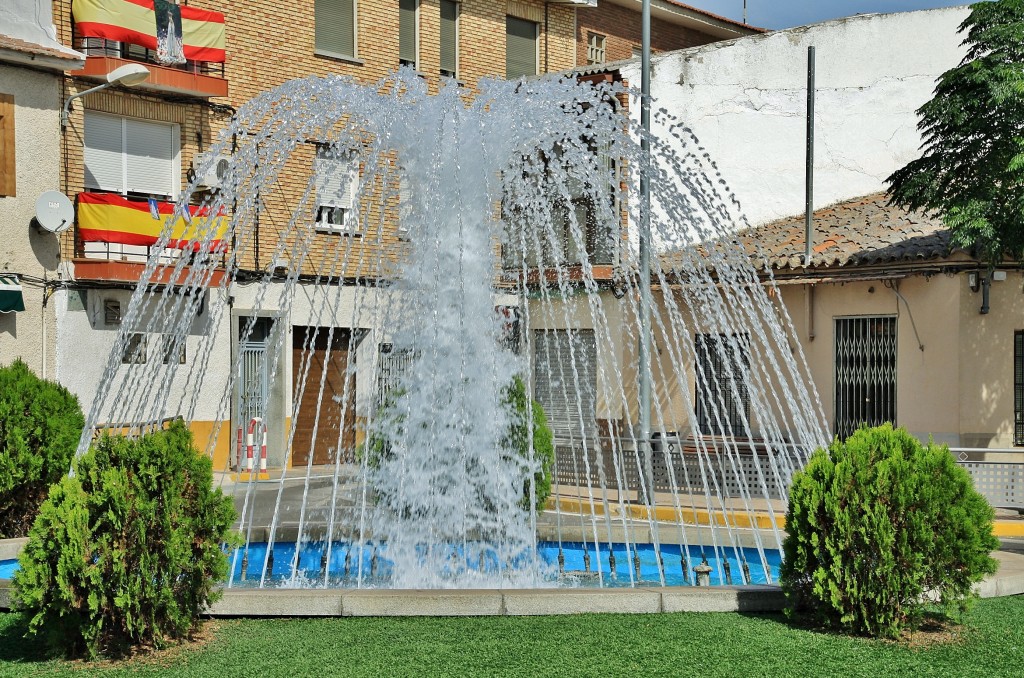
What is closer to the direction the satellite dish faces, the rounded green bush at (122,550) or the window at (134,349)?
the rounded green bush

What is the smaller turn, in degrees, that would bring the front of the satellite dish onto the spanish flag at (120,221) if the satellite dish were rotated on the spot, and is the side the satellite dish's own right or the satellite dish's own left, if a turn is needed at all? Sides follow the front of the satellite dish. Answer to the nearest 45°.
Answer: approximately 90° to the satellite dish's own left

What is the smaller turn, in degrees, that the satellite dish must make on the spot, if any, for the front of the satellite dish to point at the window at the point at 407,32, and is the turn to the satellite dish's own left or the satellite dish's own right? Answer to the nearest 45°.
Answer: approximately 90° to the satellite dish's own left

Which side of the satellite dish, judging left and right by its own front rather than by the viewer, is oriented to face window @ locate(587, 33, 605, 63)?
left

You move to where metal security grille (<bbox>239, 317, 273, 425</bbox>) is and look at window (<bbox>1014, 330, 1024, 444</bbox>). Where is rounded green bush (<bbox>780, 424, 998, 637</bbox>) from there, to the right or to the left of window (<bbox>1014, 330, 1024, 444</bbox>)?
right
